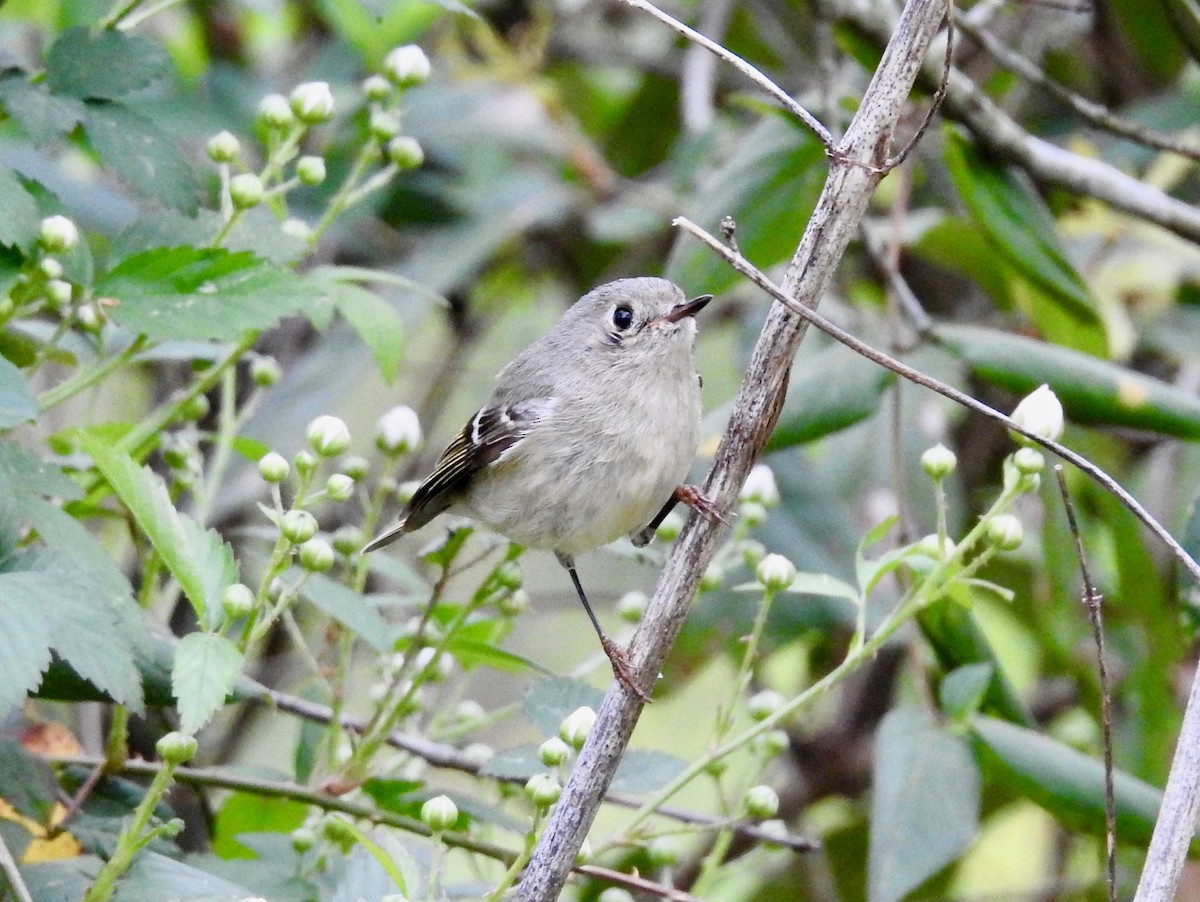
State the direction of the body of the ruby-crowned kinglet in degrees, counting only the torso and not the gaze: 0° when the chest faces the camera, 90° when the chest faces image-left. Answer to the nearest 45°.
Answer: approximately 315°

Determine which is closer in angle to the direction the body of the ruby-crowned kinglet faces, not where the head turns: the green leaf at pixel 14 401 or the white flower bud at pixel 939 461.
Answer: the white flower bud

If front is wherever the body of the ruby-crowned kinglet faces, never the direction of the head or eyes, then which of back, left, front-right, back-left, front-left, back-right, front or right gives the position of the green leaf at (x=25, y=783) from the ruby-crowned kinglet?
right
